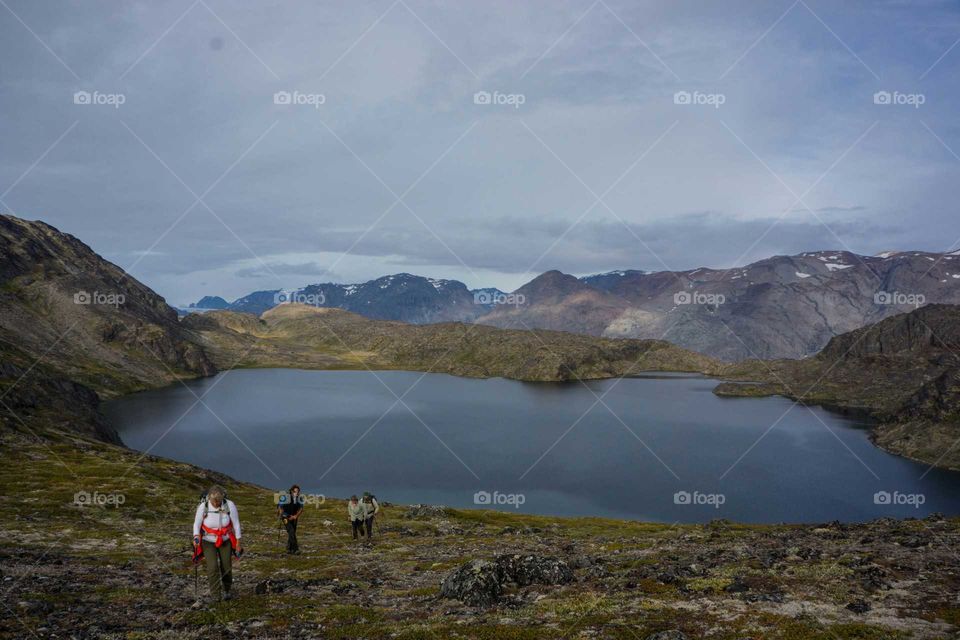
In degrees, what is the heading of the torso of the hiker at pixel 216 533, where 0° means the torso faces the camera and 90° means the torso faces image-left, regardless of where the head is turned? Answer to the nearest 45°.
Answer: approximately 0°

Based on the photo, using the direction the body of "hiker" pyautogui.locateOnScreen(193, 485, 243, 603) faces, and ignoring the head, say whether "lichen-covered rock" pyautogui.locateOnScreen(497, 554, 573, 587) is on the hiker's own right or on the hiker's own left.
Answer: on the hiker's own left

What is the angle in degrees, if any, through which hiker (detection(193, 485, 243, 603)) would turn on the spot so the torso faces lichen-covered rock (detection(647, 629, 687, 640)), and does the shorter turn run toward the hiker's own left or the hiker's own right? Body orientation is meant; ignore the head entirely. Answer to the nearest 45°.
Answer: approximately 45° to the hiker's own left

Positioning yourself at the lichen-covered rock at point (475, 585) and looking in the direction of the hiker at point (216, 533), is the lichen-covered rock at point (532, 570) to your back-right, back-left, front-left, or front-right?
back-right

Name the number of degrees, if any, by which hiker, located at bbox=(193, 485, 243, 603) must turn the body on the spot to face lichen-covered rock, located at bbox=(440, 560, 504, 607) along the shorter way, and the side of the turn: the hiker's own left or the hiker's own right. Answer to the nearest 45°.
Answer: approximately 90° to the hiker's own left
